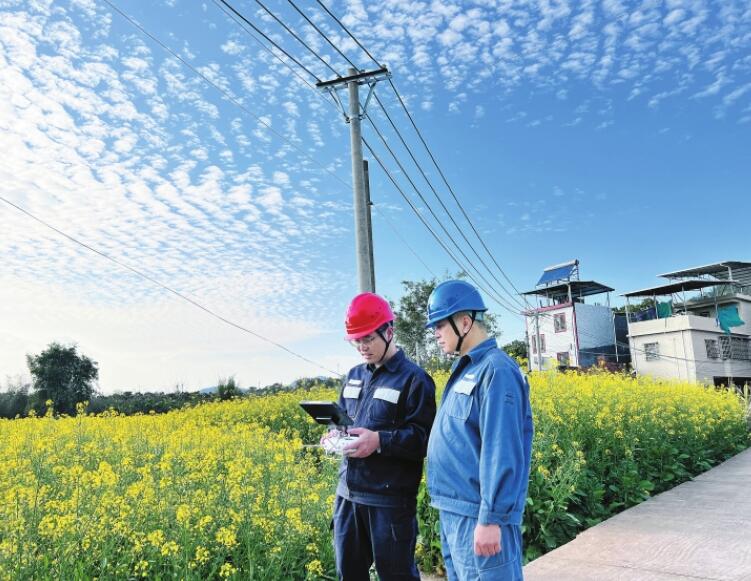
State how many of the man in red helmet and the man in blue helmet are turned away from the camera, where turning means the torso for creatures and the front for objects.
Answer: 0

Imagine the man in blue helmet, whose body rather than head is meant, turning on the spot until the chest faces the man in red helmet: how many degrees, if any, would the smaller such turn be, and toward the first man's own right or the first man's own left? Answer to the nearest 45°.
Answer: approximately 45° to the first man's own right

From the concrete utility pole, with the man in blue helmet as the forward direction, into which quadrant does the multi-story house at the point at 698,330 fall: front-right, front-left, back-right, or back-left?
back-left

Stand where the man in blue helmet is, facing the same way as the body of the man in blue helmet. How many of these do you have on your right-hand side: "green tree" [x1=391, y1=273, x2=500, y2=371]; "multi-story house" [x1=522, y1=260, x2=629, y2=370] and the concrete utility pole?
3

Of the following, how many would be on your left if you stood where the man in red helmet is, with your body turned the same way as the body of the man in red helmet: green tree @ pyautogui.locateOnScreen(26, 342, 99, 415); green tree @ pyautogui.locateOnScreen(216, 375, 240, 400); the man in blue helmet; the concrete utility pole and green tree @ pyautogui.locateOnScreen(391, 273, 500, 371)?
1

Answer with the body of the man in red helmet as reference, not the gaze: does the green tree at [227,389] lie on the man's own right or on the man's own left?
on the man's own right

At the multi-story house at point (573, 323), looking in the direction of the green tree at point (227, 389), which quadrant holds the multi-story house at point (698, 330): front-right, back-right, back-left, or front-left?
back-left

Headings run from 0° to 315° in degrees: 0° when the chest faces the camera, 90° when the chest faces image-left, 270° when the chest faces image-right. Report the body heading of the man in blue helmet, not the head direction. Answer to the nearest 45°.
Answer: approximately 90°

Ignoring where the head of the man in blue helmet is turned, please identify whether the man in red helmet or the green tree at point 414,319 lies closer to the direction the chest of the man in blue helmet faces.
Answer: the man in red helmet

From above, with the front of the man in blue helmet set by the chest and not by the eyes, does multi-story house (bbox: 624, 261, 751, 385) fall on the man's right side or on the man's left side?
on the man's right side

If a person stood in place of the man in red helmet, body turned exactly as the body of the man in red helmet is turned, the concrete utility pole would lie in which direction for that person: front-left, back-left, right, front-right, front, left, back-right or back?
back-right

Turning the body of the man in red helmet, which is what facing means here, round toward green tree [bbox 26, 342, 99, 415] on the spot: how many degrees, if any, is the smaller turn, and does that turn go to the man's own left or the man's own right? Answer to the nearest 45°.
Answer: approximately 90° to the man's own right

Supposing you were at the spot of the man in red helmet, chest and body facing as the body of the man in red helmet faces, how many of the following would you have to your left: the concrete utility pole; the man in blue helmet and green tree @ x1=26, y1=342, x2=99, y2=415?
1

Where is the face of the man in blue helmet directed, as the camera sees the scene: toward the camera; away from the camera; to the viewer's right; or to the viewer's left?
to the viewer's left

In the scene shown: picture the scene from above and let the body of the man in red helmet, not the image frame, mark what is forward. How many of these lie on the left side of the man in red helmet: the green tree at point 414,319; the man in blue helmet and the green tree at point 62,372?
1

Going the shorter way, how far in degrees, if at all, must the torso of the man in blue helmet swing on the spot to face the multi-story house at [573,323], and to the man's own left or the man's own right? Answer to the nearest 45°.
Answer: approximately 90° to the man's own right
